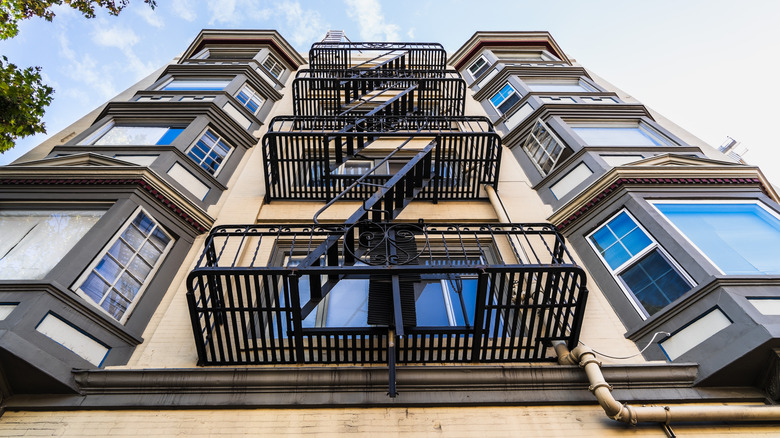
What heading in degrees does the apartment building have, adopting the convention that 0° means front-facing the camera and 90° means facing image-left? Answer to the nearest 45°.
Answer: approximately 0°
